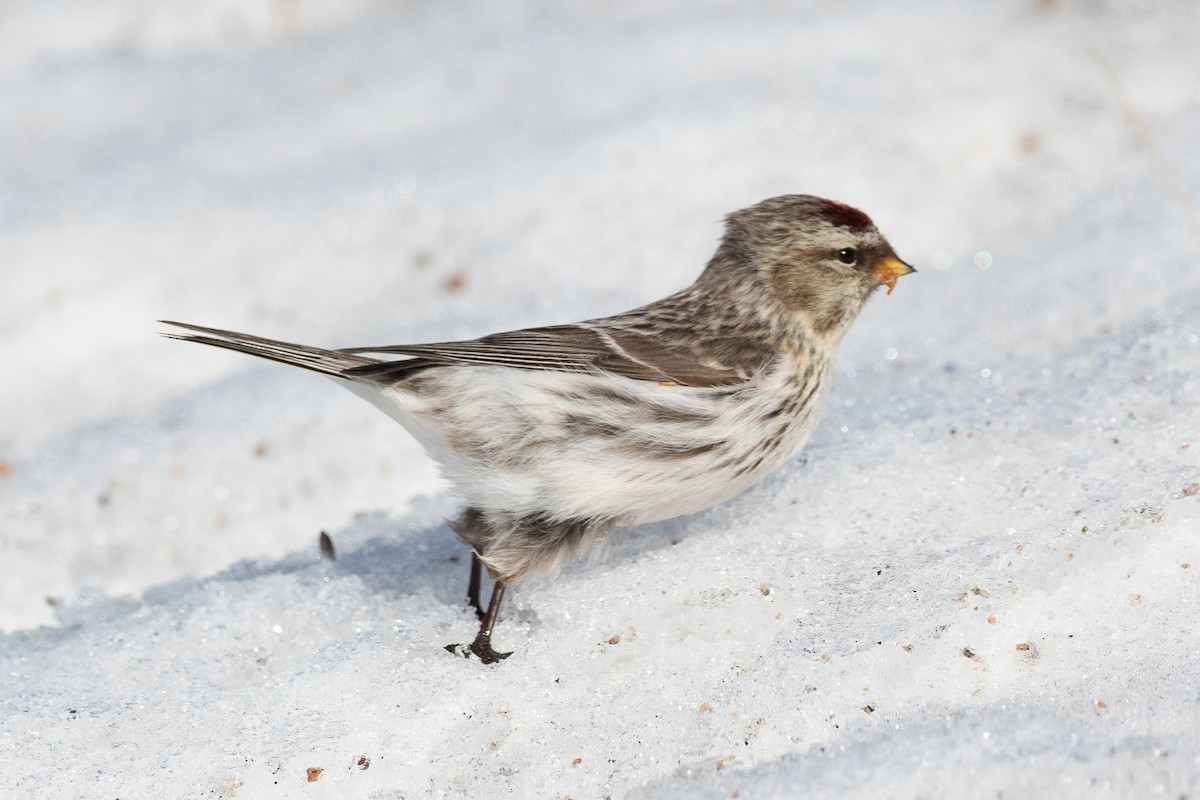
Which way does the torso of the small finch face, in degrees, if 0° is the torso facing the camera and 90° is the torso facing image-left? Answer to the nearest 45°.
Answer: approximately 270°
